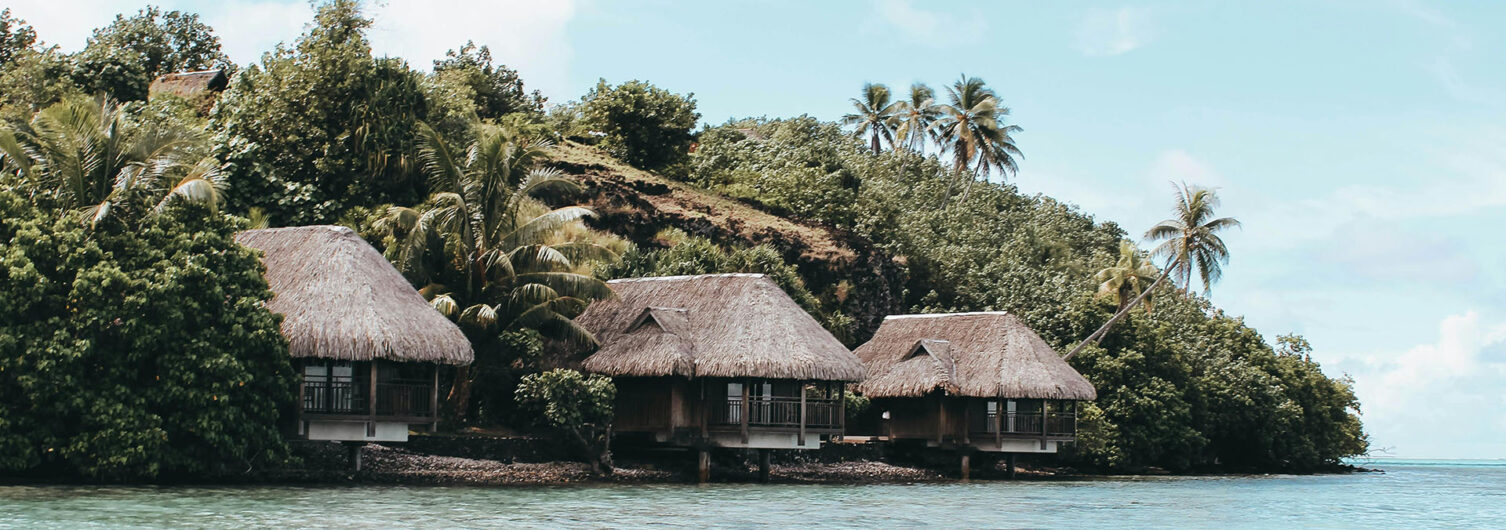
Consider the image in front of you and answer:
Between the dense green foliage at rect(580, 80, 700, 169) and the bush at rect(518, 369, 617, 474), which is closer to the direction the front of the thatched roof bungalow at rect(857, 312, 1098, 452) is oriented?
the bush

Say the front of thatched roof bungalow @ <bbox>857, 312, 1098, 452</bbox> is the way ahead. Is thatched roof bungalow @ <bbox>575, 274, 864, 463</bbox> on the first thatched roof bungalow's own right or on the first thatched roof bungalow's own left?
on the first thatched roof bungalow's own right

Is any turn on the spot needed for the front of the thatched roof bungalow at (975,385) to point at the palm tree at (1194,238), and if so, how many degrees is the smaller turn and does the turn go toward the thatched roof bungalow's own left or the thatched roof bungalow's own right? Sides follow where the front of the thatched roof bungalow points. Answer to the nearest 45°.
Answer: approximately 90° to the thatched roof bungalow's own left

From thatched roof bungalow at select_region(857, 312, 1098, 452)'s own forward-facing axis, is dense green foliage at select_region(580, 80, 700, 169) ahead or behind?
behind

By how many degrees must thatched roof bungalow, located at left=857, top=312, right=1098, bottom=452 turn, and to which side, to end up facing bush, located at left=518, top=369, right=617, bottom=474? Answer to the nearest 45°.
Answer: approximately 90° to its right

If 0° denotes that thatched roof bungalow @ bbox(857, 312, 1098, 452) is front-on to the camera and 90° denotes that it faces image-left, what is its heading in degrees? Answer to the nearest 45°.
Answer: approximately 315°

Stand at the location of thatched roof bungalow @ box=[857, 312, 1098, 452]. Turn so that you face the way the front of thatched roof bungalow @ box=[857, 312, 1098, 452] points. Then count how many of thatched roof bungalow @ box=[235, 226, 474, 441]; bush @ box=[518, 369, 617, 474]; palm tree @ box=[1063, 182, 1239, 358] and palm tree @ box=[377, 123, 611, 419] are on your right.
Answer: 3

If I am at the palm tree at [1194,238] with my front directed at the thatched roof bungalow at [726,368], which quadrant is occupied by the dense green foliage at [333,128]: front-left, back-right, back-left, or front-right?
front-right

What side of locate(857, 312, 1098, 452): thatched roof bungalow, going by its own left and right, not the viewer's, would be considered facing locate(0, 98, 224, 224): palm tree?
right

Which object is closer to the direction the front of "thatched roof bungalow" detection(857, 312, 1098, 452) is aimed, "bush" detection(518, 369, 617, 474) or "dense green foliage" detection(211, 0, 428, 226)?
the bush

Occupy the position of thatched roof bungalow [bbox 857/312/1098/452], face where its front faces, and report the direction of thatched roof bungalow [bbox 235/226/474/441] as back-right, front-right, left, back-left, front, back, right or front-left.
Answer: right

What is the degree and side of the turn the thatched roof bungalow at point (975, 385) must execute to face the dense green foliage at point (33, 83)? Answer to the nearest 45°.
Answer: approximately 135° to its right

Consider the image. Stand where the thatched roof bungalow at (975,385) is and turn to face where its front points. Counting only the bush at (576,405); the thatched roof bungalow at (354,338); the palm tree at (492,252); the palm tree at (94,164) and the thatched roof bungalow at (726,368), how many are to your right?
5

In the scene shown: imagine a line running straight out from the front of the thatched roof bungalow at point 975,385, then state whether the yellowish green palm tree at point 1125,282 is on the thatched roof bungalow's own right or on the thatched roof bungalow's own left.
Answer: on the thatched roof bungalow's own left
